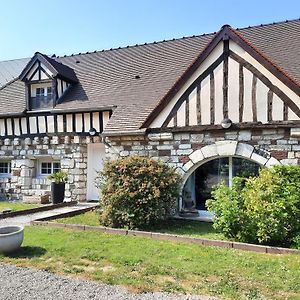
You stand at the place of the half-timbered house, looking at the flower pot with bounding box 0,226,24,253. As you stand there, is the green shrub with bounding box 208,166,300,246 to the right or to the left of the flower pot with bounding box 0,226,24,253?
left

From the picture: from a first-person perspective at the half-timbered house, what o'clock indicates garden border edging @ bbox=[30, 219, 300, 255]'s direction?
The garden border edging is roughly at 12 o'clock from the half-timbered house.

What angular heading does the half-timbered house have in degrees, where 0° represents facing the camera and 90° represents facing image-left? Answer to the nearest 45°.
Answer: approximately 0°

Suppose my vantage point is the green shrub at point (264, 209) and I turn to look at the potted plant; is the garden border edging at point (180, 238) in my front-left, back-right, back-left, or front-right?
front-left

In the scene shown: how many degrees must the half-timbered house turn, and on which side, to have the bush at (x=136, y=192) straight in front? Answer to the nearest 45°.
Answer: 0° — it already faces it

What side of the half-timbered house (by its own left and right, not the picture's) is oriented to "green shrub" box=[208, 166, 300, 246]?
front
